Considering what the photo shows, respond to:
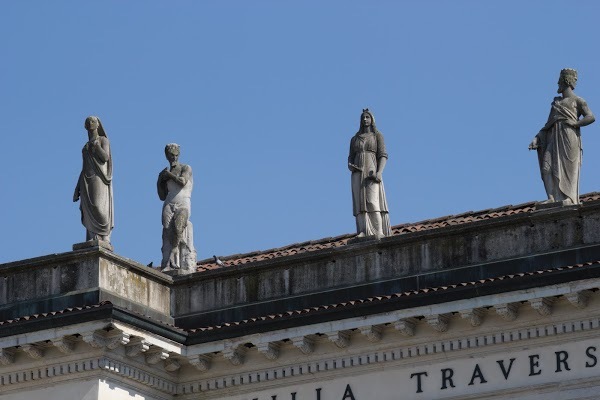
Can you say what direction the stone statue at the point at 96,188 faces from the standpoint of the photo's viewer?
facing the viewer and to the left of the viewer

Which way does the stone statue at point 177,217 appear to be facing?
toward the camera

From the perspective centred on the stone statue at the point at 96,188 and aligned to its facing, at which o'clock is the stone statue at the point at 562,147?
the stone statue at the point at 562,147 is roughly at 8 o'clock from the stone statue at the point at 96,188.

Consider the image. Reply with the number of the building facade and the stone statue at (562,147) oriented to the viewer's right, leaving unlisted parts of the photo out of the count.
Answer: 0

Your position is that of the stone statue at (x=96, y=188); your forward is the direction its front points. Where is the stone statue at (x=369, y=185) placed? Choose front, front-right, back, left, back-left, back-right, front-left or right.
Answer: back-left
